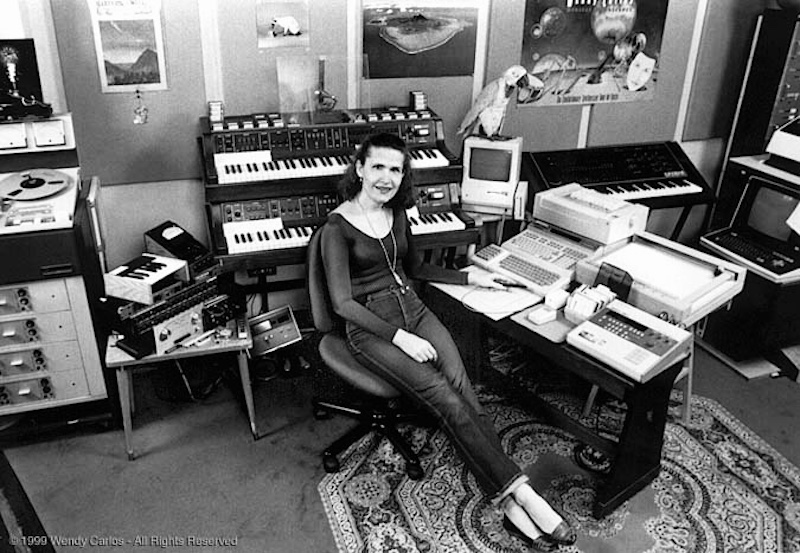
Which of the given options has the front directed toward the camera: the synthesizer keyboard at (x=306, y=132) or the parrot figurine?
the synthesizer keyboard

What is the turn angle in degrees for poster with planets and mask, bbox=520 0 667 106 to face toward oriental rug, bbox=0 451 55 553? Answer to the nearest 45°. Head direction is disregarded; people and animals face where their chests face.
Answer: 0° — it already faces it

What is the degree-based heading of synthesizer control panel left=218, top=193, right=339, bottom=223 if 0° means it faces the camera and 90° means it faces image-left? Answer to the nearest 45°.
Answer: approximately 0°

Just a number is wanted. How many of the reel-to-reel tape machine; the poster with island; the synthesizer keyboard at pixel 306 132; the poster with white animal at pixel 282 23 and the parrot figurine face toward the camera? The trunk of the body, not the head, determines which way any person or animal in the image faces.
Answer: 4

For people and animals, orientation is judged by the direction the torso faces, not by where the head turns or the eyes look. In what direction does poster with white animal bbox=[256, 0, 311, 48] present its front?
toward the camera

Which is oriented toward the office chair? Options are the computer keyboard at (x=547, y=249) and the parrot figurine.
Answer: the computer keyboard

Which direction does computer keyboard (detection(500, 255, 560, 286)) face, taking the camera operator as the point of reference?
facing the viewer and to the left of the viewer

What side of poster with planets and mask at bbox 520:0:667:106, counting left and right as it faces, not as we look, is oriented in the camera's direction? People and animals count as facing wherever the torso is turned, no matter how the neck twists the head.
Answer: front

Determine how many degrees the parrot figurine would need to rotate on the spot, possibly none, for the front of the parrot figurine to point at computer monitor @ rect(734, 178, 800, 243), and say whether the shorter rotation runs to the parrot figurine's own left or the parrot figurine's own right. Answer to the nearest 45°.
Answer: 0° — it already faces it

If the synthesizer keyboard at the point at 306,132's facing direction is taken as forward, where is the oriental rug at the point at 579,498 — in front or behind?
in front

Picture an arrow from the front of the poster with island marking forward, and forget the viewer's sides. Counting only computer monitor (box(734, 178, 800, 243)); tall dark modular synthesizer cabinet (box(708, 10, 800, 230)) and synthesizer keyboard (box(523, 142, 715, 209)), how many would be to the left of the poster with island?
3

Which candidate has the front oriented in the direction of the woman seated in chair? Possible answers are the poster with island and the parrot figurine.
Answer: the poster with island

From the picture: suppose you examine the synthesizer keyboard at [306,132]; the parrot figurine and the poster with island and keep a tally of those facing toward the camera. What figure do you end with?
2

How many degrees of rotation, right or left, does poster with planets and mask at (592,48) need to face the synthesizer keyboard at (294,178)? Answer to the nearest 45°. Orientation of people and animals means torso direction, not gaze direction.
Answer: approximately 45° to its right

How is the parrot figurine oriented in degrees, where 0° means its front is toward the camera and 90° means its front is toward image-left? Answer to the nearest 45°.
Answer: approximately 270°
